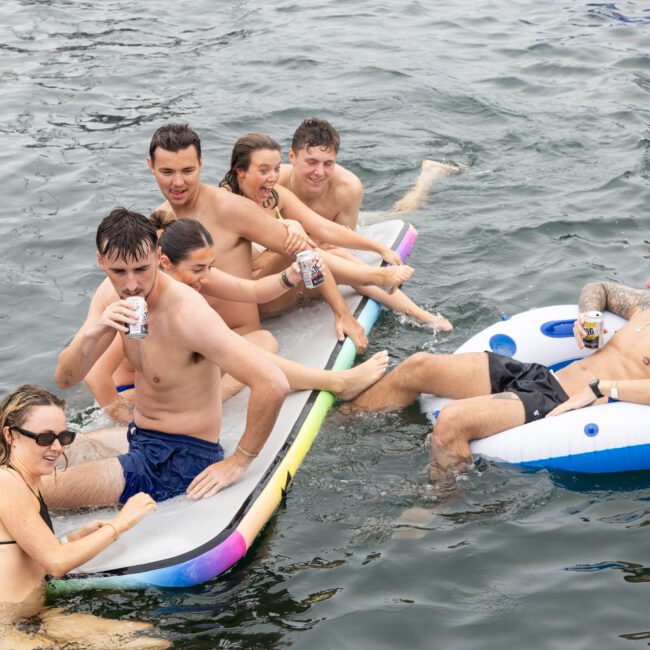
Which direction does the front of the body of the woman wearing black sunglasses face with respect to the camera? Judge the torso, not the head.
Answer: to the viewer's right

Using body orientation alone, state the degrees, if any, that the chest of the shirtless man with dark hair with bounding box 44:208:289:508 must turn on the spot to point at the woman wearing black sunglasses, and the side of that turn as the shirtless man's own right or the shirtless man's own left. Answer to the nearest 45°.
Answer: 0° — they already face them

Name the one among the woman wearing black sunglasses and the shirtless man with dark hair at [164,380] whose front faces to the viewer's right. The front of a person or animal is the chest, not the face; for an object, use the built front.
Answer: the woman wearing black sunglasses

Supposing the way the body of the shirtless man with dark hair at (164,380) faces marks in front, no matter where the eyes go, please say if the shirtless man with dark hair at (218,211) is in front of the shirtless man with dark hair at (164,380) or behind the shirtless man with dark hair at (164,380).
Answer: behind

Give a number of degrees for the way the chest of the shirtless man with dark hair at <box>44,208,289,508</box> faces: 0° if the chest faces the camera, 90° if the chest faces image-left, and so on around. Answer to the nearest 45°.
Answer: approximately 45°

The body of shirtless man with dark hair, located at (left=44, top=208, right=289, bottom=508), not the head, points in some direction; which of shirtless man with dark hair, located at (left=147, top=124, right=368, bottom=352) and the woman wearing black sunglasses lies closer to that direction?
the woman wearing black sunglasses

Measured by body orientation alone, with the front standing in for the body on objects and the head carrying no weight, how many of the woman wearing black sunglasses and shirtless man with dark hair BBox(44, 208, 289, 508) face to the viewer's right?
1
